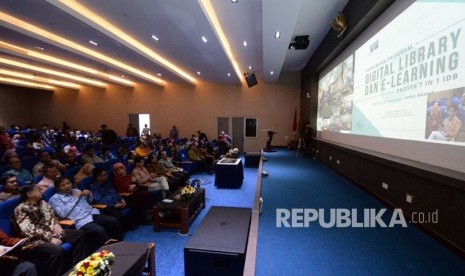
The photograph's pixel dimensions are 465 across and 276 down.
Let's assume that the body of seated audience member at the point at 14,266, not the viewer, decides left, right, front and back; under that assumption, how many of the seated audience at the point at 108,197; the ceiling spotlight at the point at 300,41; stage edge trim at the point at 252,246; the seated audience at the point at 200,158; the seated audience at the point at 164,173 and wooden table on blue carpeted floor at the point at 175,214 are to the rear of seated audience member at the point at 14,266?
0

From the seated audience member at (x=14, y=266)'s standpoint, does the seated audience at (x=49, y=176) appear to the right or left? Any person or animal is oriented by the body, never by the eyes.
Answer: on their left

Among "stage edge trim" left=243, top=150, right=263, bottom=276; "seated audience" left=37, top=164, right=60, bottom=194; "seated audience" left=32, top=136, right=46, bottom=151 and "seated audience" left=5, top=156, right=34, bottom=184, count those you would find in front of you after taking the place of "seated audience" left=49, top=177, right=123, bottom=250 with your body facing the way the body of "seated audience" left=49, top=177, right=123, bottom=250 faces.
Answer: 1

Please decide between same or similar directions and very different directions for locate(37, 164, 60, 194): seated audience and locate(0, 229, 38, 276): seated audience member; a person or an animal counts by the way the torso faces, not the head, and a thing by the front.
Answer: same or similar directions

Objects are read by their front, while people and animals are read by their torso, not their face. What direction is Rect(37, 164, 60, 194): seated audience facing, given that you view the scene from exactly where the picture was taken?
facing to the right of the viewer

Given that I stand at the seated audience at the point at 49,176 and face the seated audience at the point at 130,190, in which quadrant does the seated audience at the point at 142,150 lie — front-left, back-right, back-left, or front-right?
front-left

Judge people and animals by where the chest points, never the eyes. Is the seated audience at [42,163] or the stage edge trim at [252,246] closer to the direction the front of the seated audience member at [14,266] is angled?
the stage edge trim

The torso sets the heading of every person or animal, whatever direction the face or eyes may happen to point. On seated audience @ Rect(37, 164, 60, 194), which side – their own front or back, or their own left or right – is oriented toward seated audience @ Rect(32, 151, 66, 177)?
left

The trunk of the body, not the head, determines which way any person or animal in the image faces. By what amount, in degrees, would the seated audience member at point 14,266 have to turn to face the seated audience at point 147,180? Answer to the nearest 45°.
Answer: approximately 45° to their left

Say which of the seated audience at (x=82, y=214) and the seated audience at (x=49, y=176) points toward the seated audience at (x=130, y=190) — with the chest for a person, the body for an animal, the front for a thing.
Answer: the seated audience at (x=49, y=176)

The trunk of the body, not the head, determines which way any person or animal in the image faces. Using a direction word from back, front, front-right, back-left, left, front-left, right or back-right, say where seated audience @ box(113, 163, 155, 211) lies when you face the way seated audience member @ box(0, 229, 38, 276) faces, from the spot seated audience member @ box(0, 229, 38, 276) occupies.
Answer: front-left

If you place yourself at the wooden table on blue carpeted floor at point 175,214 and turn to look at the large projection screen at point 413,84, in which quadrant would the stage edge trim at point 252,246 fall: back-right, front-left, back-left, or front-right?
front-right

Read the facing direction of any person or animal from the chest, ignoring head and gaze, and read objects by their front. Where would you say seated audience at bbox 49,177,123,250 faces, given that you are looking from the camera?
facing the viewer and to the right of the viewer

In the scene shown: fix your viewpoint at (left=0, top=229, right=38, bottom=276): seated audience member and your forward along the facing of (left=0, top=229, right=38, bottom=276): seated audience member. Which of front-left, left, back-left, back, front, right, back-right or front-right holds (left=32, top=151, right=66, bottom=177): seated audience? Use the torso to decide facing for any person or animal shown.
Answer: left

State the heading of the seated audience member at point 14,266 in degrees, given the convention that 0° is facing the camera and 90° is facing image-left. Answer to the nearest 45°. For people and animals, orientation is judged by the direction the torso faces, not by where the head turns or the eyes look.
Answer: approximately 270°

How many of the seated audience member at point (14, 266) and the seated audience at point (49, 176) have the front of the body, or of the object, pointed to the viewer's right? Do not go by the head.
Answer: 2

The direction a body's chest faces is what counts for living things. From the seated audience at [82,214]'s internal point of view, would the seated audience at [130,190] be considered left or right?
on their left
